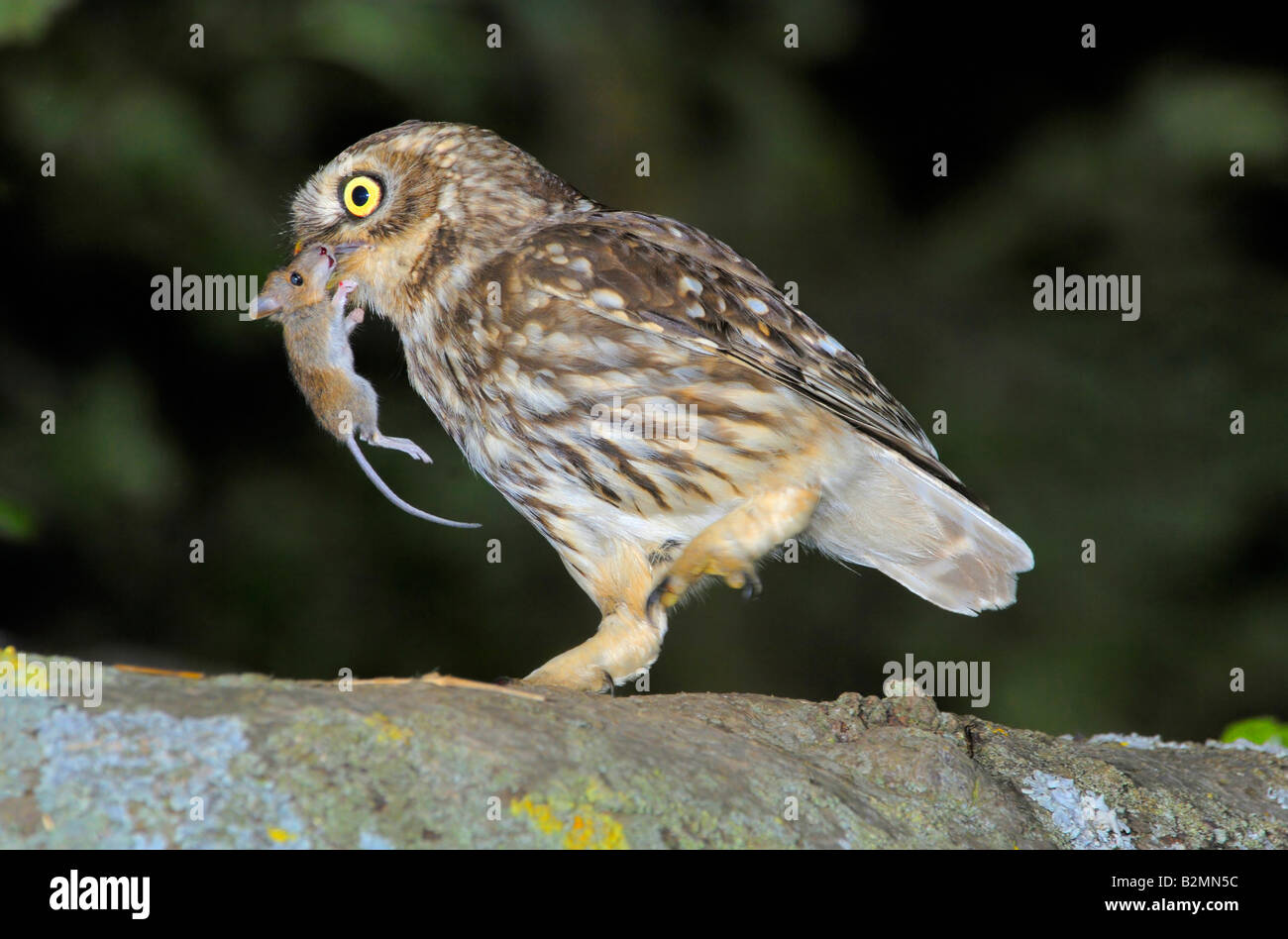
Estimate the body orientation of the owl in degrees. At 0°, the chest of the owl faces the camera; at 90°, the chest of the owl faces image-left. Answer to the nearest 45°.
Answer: approximately 90°
